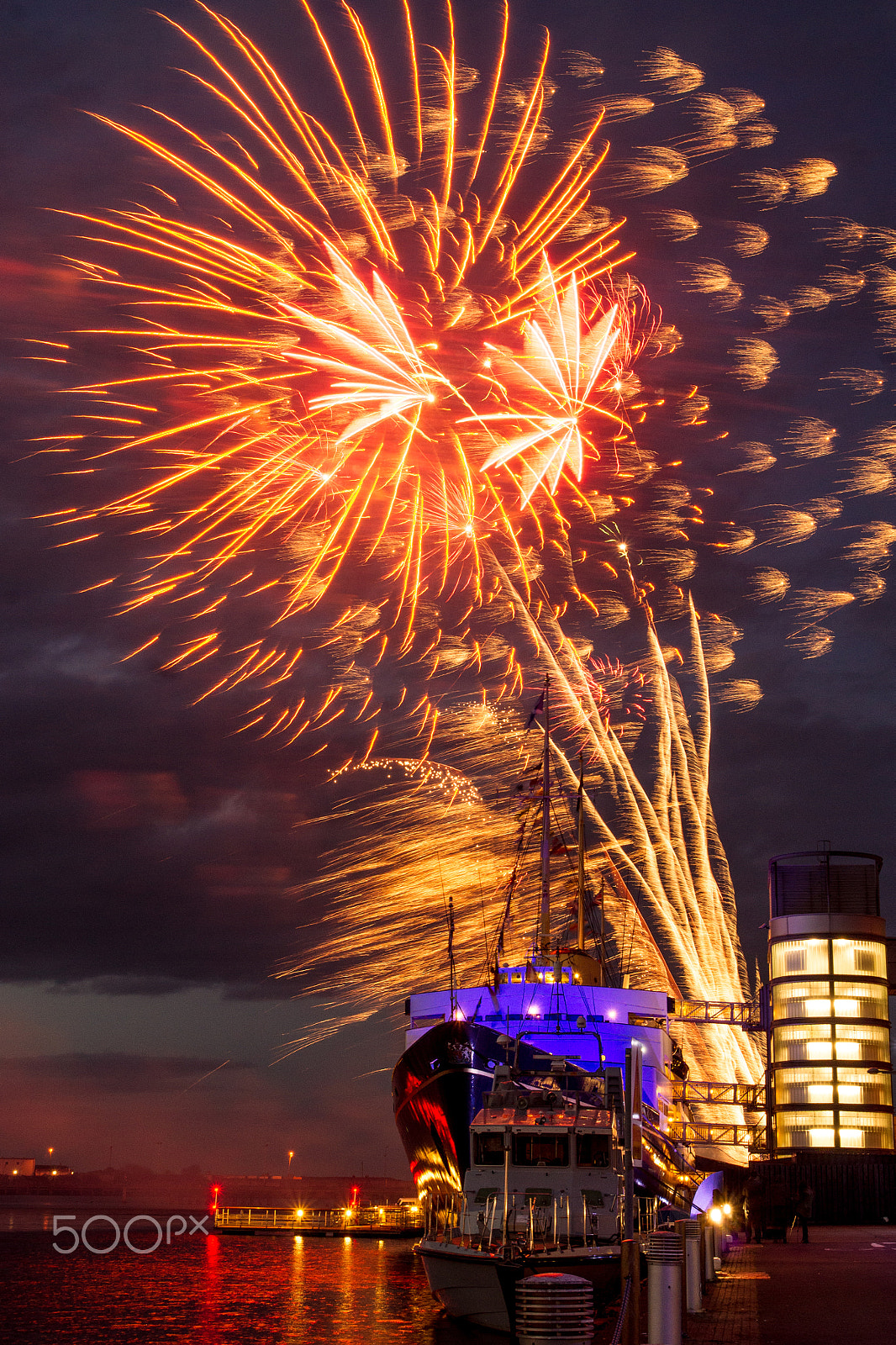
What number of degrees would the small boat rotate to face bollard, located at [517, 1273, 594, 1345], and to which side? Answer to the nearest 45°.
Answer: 0° — it already faces it

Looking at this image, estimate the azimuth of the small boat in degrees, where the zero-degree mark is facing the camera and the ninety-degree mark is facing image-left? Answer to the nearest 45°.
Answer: approximately 0°

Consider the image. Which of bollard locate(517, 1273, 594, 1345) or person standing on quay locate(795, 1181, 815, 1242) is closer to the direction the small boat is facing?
the bollard

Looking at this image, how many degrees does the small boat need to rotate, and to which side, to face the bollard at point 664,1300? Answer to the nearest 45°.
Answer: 0° — it already faces it

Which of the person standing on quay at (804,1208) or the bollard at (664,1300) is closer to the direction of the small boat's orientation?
the bollard

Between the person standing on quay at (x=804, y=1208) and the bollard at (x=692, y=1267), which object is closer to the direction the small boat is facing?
the bollard

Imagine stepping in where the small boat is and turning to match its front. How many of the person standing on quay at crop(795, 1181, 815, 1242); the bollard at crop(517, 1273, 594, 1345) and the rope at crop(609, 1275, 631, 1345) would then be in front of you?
2

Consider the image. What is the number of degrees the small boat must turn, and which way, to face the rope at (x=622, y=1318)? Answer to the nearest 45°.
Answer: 0° — it already faces it

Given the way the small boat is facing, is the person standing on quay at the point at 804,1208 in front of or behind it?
behind

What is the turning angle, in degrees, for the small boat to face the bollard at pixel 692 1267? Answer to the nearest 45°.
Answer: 0° — it already faces it
